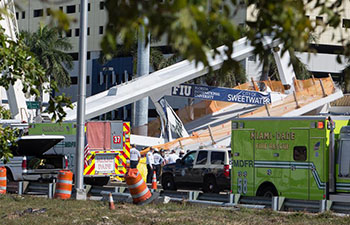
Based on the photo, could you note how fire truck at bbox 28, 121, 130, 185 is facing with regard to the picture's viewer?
facing away from the viewer

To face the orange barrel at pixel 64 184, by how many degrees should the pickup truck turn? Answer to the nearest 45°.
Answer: approximately 135° to its left

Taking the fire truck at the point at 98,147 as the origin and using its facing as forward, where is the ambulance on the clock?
The ambulance is roughly at 5 o'clock from the fire truck.

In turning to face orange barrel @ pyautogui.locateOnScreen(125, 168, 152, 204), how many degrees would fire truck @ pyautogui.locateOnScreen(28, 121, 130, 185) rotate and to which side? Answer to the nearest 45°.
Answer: approximately 180°

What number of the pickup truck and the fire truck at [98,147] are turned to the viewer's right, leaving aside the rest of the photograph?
0

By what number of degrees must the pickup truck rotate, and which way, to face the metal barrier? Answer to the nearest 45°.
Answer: approximately 135° to its left

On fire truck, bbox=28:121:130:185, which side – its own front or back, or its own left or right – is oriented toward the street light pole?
back

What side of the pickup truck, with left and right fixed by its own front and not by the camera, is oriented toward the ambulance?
back

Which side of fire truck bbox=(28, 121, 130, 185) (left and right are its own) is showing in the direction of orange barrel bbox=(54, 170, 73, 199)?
back

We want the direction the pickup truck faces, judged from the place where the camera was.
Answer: facing away from the viewer and to the left of the viewer

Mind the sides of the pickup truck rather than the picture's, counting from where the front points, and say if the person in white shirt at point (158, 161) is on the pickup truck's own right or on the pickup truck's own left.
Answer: on the pickup truck's own right
